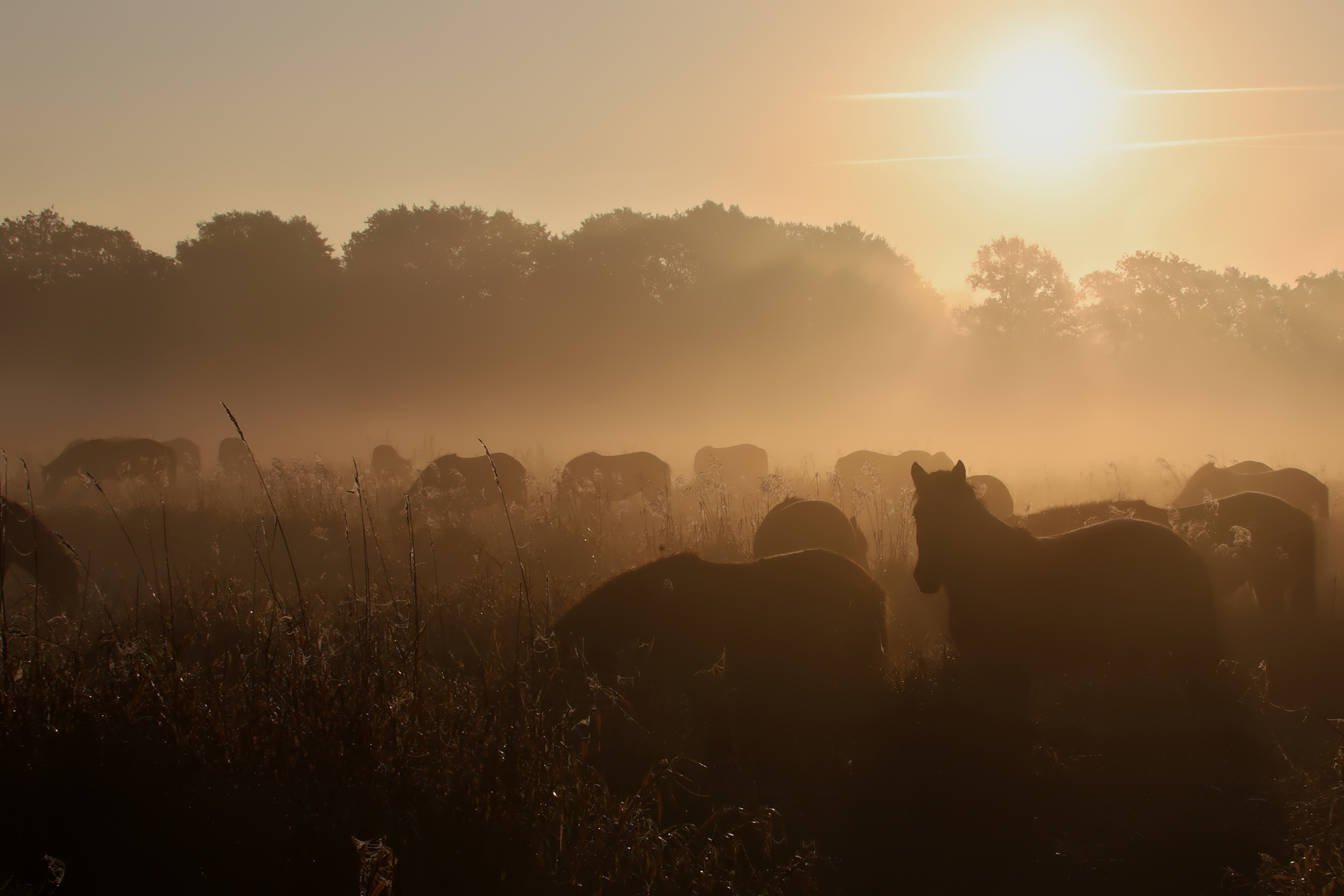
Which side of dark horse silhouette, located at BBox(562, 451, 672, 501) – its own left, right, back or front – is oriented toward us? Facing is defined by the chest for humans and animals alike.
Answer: left

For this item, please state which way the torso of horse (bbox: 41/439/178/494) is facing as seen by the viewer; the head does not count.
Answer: to the viewer's left

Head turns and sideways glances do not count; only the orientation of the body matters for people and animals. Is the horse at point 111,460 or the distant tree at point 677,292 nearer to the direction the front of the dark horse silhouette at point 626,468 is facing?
the horse

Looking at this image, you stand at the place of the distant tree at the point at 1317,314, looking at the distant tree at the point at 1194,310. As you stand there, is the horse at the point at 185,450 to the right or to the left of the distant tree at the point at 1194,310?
left

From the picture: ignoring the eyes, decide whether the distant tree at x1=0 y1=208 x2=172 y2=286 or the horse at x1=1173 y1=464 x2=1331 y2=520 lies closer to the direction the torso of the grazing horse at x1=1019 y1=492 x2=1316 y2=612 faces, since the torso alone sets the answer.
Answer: the distant tree

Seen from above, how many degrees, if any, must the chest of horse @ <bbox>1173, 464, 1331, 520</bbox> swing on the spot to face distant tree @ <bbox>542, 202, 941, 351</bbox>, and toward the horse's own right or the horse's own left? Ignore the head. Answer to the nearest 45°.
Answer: approximately 45° to the horse's own right

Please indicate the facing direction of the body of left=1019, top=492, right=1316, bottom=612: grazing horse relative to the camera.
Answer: to the viewer's left

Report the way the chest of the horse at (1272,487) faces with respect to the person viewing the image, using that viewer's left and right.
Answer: facing to the left of the viewer
